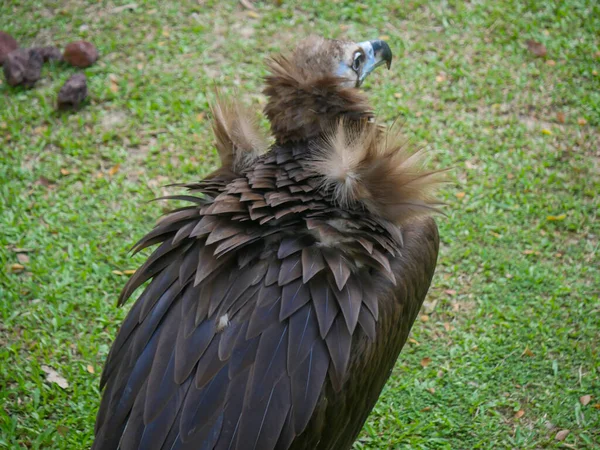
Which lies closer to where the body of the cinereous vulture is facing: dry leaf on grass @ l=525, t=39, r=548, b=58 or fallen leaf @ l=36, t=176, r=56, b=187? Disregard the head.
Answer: the dry leaf on grass

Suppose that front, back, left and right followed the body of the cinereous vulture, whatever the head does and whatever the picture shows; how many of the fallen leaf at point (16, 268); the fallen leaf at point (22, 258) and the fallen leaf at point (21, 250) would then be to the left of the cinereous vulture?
3

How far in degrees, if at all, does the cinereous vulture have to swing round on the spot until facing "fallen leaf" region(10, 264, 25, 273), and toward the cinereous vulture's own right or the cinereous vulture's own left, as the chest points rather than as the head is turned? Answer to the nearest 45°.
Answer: approximately 90° to the cinereous vulture's own left

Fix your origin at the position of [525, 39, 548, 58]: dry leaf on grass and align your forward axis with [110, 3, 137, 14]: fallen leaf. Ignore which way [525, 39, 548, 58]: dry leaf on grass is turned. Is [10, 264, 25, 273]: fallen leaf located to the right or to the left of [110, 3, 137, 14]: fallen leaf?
left

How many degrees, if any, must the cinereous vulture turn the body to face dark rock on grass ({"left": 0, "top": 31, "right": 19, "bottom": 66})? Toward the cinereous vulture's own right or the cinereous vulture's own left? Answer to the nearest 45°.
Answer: approximately 90° to the cinereous vulture's own left

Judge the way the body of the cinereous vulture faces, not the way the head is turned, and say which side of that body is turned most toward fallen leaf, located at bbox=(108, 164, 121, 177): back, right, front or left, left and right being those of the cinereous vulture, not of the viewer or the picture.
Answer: left

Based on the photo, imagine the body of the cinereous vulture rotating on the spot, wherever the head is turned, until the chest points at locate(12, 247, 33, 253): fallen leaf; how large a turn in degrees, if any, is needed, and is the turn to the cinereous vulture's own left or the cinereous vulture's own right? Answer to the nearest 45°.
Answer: approximately 90° to the cinereous vulture's own left

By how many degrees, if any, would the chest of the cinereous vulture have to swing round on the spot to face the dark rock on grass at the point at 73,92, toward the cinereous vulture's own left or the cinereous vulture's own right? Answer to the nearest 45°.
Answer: approximately 90° to the cinereous vulture's own left

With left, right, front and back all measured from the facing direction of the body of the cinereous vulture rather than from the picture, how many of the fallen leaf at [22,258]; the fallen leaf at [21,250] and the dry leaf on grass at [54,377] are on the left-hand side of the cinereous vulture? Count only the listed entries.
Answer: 3

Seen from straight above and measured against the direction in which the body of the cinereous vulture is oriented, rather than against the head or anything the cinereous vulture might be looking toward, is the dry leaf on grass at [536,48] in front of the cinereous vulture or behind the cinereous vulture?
in front

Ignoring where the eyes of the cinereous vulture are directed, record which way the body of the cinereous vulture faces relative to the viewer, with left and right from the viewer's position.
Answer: facing away from the viewer and to the right of the viewer

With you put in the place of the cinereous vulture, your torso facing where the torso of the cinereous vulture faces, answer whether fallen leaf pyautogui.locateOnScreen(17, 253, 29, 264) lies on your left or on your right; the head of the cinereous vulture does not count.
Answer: on your left

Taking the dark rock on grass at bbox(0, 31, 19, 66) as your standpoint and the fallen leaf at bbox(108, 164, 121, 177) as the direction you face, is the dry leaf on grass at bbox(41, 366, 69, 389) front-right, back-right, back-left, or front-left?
front-right

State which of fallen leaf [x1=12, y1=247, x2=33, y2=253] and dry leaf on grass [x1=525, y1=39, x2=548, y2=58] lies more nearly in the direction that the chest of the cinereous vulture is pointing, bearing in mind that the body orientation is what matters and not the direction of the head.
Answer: the dry leaf on grass
